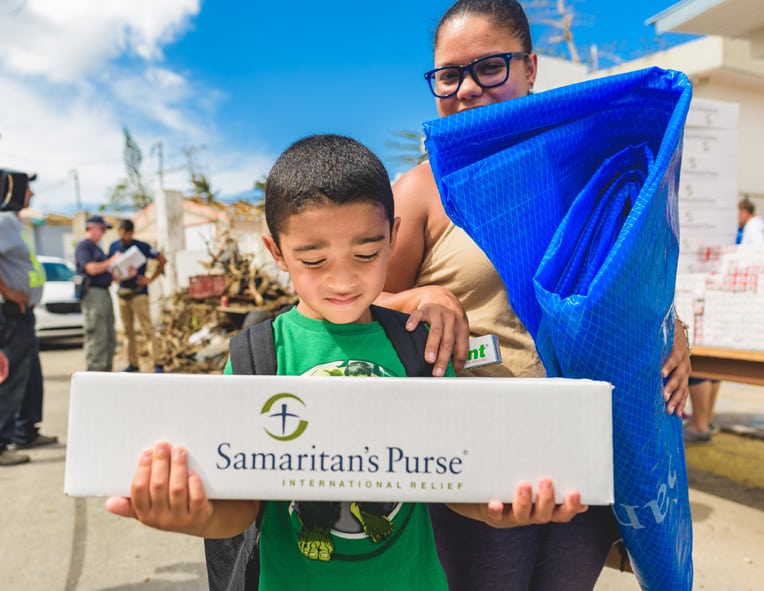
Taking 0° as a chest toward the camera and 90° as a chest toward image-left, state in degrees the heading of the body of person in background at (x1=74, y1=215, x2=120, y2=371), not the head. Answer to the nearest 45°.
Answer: approximately 270°

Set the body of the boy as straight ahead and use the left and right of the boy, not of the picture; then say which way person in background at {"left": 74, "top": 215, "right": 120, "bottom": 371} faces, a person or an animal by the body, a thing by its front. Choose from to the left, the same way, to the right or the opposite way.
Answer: to the left

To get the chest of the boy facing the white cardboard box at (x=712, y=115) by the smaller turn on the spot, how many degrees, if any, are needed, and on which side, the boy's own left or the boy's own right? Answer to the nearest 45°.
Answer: approximately 135° to the boy's own left

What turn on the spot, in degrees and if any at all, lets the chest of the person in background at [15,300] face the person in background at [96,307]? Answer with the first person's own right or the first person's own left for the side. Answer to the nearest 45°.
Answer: approximately 90° to the first person's own left

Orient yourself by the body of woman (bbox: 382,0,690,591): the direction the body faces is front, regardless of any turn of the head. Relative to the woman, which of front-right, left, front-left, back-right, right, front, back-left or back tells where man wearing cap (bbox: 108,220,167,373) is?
back-right

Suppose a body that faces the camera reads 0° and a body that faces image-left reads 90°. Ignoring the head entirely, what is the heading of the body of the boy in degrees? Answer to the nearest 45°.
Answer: approximately 0°

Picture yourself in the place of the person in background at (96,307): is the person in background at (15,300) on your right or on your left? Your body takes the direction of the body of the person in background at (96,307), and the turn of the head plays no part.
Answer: on your right

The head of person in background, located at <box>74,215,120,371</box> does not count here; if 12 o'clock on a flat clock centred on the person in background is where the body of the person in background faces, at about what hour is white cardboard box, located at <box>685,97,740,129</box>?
The white cardboard box is roughly at 2 o'clock from the person in background.

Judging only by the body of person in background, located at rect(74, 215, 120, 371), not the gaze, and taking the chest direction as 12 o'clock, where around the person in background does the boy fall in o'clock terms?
The boy is roughly at 3 o'clock from the person in background.

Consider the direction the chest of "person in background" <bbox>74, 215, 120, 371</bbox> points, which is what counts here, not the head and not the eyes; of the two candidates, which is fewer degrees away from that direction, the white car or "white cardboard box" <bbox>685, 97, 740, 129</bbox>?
the white cardboard box

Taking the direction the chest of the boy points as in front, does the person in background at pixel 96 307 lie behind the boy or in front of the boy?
behind

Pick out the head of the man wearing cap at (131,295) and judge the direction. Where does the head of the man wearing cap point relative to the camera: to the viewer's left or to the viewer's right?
to the viewer's left
